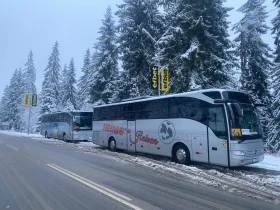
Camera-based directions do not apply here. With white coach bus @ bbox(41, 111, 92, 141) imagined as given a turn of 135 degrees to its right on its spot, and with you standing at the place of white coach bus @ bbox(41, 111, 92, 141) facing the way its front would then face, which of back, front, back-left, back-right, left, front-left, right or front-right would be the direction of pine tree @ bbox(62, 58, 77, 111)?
right

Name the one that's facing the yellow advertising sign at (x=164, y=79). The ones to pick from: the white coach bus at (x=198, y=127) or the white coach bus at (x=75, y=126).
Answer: the white coach bus at (x=75, y=126)

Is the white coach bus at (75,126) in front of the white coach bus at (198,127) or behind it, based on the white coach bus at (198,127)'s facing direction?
behind

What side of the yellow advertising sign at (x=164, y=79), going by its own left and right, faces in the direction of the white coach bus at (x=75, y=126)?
right

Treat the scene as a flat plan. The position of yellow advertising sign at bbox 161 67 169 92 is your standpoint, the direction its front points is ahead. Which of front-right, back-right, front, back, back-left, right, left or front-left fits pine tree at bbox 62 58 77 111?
back-right

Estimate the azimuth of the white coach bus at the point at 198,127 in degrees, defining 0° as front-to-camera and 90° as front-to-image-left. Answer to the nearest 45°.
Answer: approximately 315°

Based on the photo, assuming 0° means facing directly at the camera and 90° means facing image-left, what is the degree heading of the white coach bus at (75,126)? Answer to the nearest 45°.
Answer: approximately 315°

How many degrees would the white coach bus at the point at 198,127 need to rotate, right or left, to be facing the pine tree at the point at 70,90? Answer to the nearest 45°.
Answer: approximately 180°

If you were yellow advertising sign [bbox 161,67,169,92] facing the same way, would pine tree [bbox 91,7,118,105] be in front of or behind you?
behind

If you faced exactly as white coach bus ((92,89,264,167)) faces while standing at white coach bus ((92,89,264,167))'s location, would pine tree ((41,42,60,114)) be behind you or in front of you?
behind
